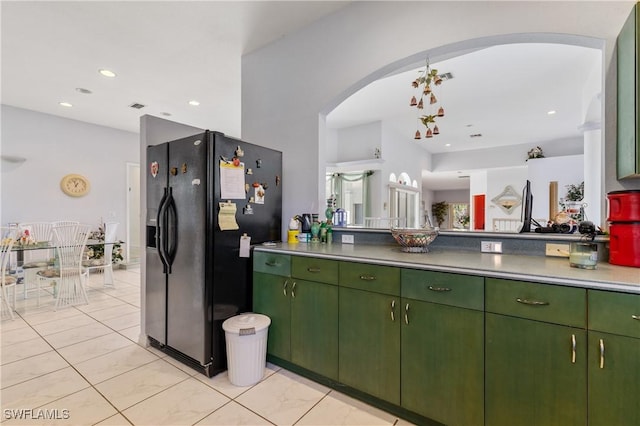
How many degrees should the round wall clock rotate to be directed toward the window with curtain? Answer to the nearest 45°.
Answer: approximately 45° to its left

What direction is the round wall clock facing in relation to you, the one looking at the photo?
facing the viewer

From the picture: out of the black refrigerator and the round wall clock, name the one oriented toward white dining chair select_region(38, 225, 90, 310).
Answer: the round wall clock

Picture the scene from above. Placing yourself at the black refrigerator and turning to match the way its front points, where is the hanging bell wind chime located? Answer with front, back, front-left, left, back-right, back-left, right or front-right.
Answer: back-left

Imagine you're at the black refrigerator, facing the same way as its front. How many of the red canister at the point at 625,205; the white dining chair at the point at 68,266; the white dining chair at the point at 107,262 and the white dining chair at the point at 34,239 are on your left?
1

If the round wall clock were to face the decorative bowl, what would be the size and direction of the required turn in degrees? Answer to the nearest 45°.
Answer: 0° — it already faces it

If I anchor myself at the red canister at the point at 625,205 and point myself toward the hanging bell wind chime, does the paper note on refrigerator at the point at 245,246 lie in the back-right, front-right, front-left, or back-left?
front-left

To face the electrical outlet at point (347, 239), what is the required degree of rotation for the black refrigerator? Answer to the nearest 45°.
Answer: approximately 135° to its left

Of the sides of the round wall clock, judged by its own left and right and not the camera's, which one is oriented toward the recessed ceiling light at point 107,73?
front

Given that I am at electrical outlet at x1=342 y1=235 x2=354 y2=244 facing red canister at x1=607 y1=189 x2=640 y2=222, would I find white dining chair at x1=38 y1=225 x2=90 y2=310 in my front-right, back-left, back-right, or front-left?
back-right

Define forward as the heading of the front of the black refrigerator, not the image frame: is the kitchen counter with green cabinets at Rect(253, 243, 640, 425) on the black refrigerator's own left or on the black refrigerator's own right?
on the black refrigerator's own left

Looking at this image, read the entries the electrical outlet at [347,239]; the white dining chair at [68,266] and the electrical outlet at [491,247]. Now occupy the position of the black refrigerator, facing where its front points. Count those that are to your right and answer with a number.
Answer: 1

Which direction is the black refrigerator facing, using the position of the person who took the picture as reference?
facing the viewer and to the left of the viewer

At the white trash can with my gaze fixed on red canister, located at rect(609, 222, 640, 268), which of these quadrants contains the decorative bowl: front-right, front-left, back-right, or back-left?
front-left

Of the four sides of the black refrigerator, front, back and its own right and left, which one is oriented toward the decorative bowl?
left

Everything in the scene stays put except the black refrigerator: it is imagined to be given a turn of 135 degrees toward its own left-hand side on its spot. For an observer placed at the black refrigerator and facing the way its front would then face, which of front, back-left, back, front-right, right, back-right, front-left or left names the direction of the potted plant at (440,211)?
front-left

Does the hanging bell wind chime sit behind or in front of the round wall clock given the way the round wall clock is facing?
in front
